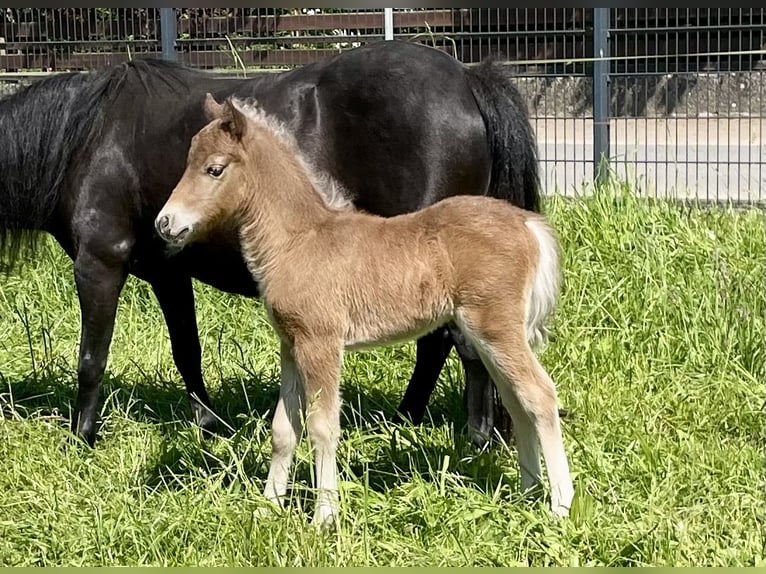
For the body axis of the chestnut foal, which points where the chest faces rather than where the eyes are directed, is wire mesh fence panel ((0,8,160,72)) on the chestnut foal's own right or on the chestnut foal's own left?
on the chestnut foal's own right

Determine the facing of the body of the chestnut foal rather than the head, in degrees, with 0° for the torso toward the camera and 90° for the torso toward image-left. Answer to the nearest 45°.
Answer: approximately 90°

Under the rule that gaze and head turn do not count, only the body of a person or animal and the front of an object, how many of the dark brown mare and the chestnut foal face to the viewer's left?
2

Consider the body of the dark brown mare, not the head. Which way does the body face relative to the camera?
to the viewer's left

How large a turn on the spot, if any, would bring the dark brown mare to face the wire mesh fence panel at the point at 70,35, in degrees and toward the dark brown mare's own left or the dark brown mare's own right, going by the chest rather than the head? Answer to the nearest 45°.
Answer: approximately 90° to the dark brown mare's own right

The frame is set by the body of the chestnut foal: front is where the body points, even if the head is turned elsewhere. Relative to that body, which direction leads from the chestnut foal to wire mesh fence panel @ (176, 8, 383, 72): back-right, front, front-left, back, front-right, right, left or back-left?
right

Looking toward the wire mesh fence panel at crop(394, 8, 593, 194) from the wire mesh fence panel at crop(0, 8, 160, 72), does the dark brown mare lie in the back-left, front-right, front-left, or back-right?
front-right

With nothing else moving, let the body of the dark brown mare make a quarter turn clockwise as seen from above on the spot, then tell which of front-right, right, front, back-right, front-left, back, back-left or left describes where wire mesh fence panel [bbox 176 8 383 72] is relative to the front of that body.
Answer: front

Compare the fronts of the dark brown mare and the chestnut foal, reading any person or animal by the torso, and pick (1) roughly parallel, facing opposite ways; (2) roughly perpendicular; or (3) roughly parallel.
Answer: roughly parallel

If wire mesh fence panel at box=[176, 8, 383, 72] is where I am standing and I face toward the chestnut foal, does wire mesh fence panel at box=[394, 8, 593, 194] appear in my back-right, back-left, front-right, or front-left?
front-left
